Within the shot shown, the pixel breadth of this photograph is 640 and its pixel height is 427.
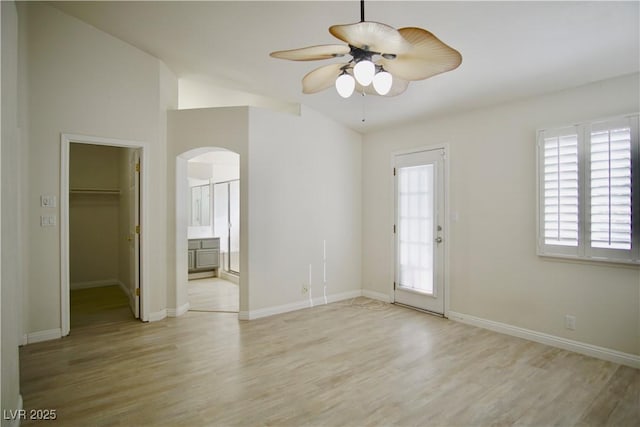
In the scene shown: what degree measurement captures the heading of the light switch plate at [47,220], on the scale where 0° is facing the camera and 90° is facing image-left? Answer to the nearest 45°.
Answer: approximately 0°

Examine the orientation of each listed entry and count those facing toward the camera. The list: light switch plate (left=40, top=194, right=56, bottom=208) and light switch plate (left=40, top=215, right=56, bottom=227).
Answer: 2

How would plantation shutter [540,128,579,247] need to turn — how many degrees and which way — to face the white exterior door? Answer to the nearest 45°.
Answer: approximately 45° to its right

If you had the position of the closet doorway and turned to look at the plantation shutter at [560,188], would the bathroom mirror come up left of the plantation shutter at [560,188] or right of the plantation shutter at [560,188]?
left

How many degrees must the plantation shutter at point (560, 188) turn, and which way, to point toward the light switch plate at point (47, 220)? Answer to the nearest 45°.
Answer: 0° — it already faces it

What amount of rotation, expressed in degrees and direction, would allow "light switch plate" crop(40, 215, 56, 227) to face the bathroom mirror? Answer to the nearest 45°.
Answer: approximately 135° to its left

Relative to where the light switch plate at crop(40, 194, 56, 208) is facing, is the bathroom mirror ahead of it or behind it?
behind

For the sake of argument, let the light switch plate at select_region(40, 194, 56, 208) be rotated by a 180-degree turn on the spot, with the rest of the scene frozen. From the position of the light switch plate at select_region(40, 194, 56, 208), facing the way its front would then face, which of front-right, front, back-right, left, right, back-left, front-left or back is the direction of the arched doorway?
front-right

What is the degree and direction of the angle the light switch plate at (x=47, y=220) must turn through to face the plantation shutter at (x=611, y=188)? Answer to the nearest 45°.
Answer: approximately 45° to its left

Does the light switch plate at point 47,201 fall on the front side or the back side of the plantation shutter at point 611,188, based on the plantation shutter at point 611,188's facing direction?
on the front side

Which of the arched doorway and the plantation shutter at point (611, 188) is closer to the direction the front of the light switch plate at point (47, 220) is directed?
the plantation shutter

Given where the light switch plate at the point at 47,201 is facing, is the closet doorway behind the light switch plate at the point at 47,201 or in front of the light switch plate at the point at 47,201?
behind
